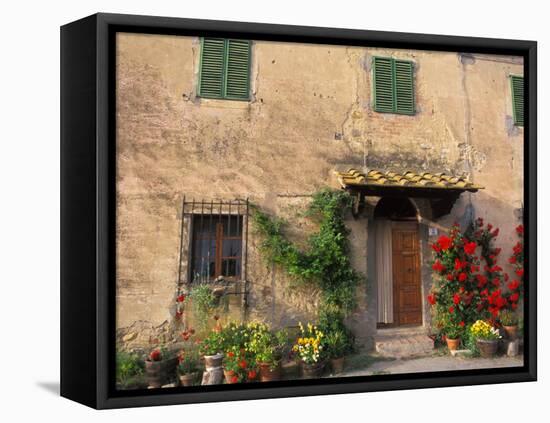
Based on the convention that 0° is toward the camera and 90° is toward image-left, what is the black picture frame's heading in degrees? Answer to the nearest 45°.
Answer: approximately 315°
